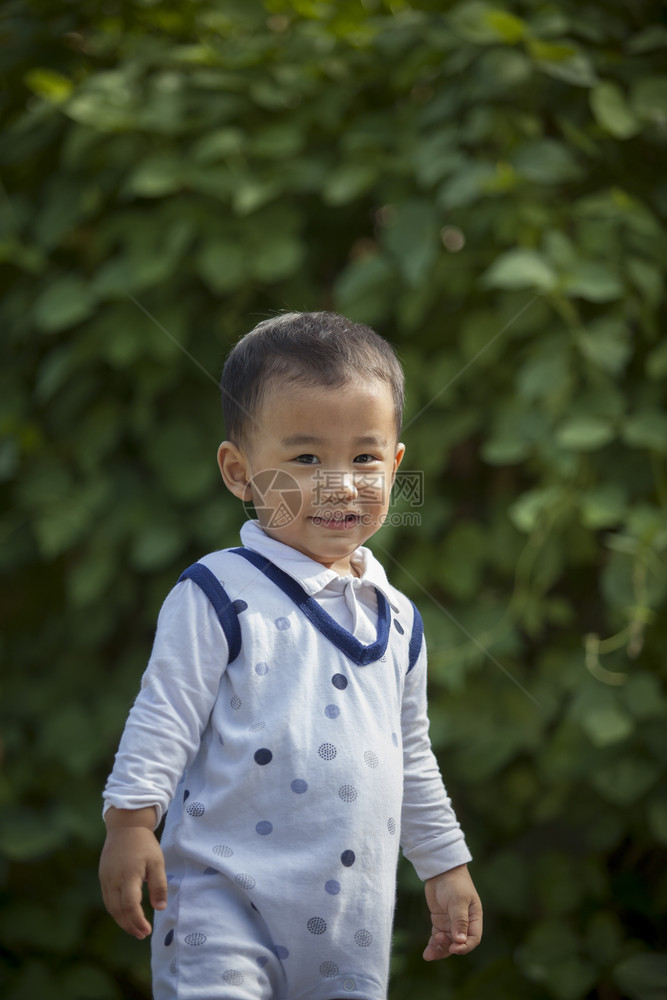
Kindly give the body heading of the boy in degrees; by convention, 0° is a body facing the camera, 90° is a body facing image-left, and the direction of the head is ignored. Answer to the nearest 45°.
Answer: approximately 315°
